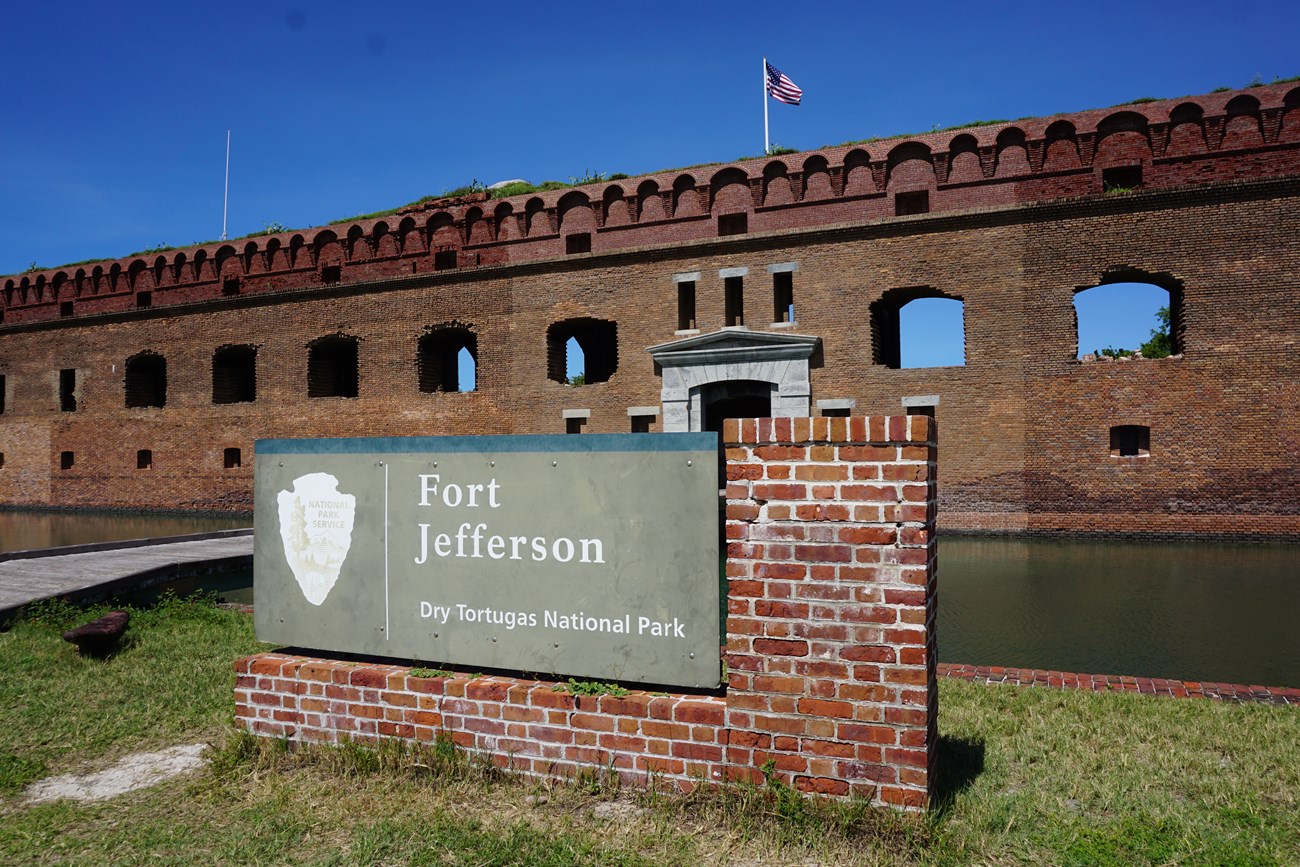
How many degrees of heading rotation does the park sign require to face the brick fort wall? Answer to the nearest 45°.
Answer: approximately 180°

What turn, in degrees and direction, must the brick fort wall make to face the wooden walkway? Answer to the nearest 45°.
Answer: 0° — it already faces it

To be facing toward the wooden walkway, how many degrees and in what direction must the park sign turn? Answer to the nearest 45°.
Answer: approximately 90° to its right

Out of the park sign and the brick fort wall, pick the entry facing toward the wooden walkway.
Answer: the brick fort wall

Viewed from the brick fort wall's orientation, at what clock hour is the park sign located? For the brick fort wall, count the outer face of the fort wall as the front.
The park sign is roughly at 11 o'clock from the brick fort wall.

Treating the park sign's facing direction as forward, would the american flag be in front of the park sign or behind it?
behind

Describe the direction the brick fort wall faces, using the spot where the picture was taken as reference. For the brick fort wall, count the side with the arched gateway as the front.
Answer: facing the viewer and to the left of the viewer

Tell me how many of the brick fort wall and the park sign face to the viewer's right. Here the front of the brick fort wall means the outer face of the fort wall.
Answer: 0
